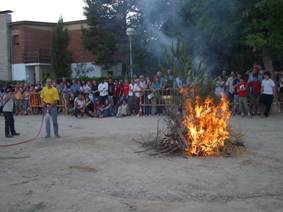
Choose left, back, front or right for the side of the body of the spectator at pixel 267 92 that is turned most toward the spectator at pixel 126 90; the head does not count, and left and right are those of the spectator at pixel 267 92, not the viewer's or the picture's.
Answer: right

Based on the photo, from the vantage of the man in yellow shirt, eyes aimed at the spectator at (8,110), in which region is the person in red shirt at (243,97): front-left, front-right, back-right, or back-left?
back-right

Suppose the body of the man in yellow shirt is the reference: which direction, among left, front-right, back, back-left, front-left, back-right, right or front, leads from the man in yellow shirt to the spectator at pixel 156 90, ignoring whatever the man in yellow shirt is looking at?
back-left

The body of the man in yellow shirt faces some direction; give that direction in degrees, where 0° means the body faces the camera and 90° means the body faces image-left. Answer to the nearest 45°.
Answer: approximately 0°

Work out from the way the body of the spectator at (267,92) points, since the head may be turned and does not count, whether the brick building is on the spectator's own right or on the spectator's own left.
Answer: on the spectator's own right

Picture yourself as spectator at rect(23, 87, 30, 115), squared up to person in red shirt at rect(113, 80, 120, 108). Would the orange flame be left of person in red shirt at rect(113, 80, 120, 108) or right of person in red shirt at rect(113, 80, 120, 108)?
right

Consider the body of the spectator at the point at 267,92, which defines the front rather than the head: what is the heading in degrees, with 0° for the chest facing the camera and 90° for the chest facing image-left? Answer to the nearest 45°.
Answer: approximately 0°
